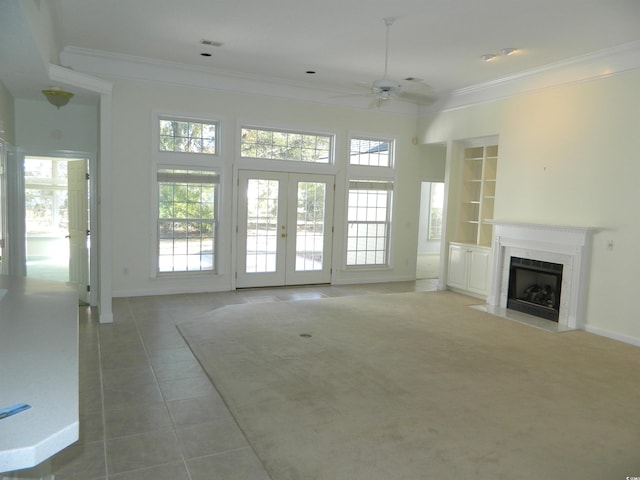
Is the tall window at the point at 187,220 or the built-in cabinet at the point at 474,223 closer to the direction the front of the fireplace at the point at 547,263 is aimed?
the tall window

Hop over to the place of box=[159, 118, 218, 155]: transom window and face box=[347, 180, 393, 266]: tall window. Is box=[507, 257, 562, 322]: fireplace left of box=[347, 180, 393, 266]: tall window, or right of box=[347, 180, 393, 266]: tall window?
right

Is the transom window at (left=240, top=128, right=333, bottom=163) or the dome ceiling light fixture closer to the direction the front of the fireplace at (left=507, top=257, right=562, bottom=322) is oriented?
the dome ceiling light fixture

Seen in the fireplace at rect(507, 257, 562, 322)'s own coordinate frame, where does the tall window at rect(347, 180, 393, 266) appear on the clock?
The tall window is roughly at 2 o'clock from the fireplace.

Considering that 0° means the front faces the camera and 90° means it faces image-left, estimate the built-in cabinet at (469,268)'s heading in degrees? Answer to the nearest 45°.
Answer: approximately 45°

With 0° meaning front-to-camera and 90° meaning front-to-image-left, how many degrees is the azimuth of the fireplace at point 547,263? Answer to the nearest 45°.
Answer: approximately 45°

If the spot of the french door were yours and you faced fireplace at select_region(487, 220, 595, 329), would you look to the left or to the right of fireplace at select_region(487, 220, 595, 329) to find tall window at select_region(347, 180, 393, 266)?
left
